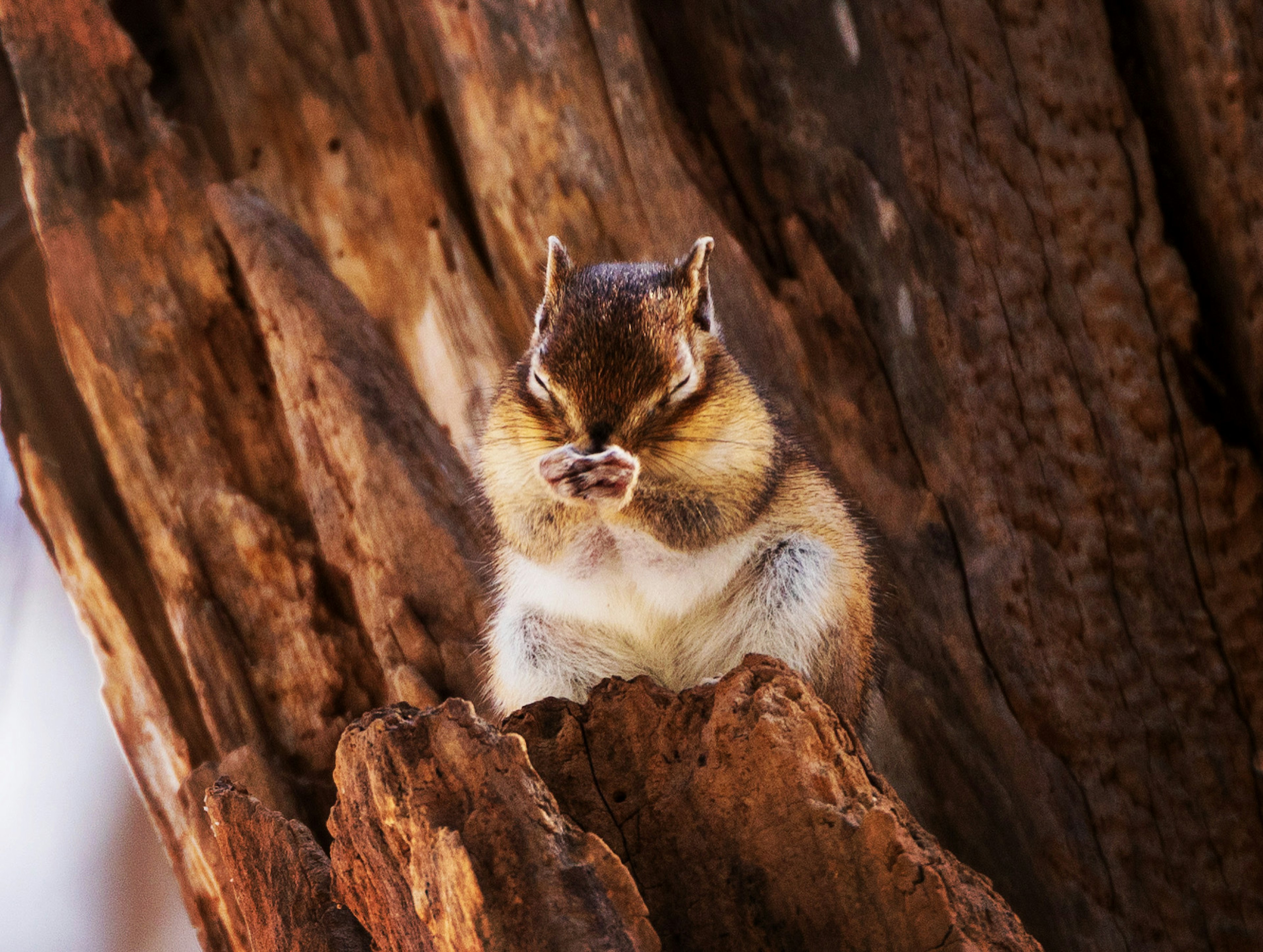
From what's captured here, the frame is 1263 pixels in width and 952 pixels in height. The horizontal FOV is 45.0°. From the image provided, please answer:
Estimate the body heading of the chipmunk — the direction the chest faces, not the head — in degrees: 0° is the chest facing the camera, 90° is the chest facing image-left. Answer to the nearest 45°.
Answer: approximately 0°
